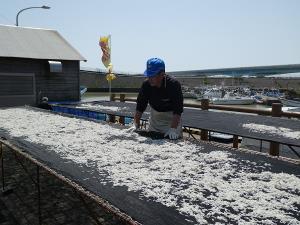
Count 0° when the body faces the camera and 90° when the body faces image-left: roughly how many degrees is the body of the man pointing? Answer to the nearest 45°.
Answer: approximately 45°

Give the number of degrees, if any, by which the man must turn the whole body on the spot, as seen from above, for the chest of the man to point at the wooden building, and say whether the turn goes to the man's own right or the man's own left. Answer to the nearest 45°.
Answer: approximately 90° to the man's own right
